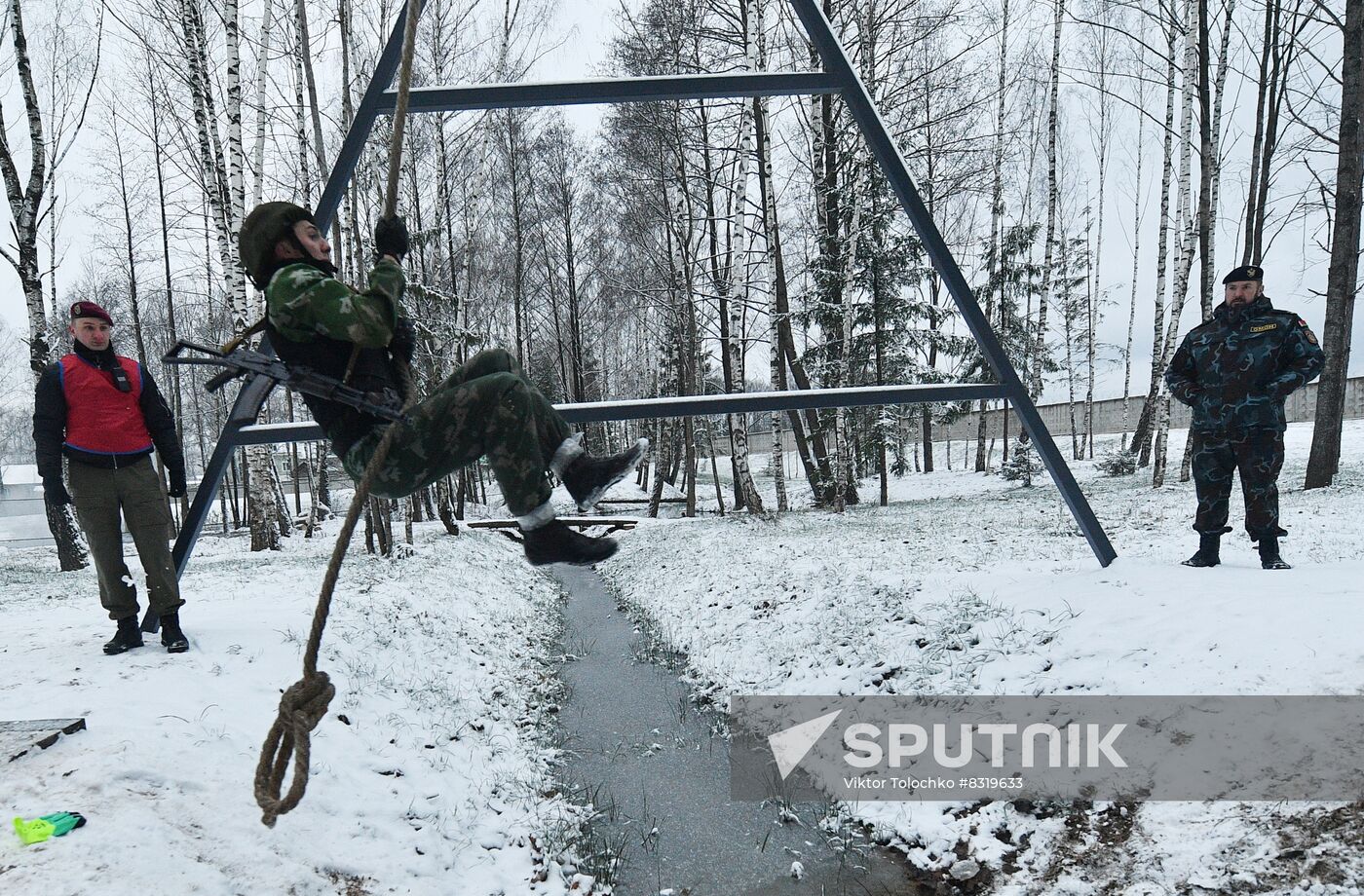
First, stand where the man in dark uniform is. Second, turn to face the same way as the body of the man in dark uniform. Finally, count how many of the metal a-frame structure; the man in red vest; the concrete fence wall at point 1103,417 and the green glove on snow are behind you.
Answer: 1

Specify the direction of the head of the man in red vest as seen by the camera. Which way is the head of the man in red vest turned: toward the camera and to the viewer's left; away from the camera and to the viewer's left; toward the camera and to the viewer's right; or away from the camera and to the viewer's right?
toward the camera and to the viewer's right

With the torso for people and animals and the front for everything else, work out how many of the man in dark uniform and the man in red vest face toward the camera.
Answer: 2

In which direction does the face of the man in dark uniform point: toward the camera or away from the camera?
toward the camera

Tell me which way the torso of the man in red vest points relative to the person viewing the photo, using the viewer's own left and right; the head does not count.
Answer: facing the viewer

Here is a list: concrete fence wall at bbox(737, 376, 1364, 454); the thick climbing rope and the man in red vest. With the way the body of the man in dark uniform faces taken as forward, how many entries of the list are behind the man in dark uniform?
1

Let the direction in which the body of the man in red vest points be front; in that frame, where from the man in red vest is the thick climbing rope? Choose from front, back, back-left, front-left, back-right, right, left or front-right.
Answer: front

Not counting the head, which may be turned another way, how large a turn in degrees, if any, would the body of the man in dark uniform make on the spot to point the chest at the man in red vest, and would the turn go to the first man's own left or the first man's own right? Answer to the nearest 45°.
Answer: approximately 45° to the first man's own right

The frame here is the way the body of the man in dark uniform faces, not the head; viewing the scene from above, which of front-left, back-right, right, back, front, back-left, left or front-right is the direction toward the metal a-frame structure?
front-right

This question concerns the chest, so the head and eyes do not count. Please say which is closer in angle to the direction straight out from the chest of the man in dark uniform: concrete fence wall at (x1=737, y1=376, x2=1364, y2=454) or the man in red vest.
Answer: the man in red vest

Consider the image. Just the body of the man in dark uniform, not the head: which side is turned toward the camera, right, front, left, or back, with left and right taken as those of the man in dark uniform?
front

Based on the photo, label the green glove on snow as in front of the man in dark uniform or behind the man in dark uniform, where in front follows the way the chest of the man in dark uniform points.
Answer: in front

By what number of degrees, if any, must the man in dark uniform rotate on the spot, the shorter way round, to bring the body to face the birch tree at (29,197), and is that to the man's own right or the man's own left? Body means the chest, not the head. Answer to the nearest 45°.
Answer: approximately 90° to the man's own right

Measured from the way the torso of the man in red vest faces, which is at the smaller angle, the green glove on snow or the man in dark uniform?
the green glove on snow

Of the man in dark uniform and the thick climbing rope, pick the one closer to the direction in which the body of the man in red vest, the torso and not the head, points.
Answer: the thick climbing rope

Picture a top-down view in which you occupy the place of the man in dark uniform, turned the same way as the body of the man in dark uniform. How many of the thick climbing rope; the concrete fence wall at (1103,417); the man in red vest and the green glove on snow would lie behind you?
1
